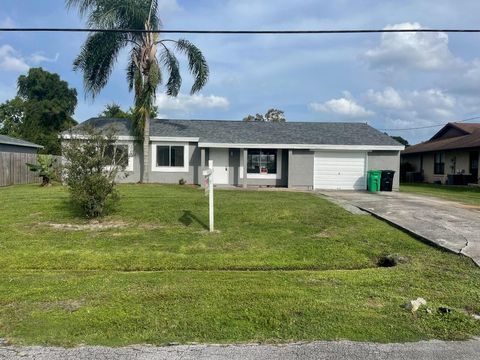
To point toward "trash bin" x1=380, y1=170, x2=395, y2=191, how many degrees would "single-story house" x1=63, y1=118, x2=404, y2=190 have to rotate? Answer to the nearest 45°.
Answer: approximately 90° to its left

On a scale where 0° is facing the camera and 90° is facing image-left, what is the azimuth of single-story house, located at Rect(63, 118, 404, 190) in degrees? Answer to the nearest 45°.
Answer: approximately 0°

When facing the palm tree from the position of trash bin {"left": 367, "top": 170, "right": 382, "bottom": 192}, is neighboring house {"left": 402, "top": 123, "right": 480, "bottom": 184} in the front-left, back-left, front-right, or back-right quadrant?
back-right

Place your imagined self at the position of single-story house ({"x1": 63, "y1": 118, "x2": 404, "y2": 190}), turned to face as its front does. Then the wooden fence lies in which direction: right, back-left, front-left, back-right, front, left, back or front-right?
right

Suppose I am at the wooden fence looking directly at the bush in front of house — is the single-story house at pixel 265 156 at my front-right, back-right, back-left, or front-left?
front-left

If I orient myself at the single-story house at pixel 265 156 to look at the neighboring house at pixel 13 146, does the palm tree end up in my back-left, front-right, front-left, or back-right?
front-left

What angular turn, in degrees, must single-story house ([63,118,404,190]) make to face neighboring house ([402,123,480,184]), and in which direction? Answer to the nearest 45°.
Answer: approximately 135° to its left

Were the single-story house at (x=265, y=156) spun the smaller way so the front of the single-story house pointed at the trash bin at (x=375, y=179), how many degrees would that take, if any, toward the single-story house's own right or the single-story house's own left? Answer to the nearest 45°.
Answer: approximately 90° to the single-story house's own left

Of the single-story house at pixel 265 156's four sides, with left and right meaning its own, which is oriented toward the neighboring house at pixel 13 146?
right

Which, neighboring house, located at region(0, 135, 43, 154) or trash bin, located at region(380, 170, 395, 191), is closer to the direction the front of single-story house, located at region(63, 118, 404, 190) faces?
the trash bin
